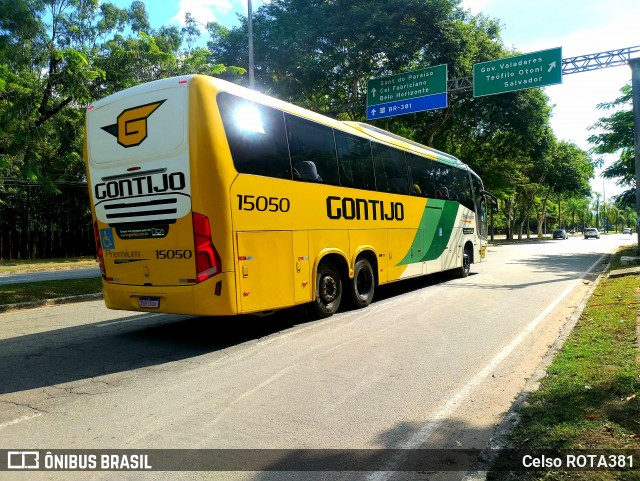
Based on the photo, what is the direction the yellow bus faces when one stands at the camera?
facing away from the viewer and to the right of the viewer

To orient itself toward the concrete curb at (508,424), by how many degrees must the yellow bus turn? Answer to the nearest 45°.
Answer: approximately 90° to its right

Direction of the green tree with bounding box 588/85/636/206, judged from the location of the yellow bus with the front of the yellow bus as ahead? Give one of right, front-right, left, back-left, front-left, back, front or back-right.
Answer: front

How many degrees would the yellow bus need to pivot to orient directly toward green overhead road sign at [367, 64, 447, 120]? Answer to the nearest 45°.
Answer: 0° — it already faces it

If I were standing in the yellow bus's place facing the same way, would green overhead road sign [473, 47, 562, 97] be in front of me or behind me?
in front

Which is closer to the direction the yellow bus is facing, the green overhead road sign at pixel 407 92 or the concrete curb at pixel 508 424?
the green overhead road sign

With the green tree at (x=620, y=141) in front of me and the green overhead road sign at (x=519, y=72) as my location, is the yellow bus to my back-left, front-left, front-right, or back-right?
back-right

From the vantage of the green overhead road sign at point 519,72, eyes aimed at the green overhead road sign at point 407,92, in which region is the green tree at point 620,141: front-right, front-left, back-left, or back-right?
back-right
